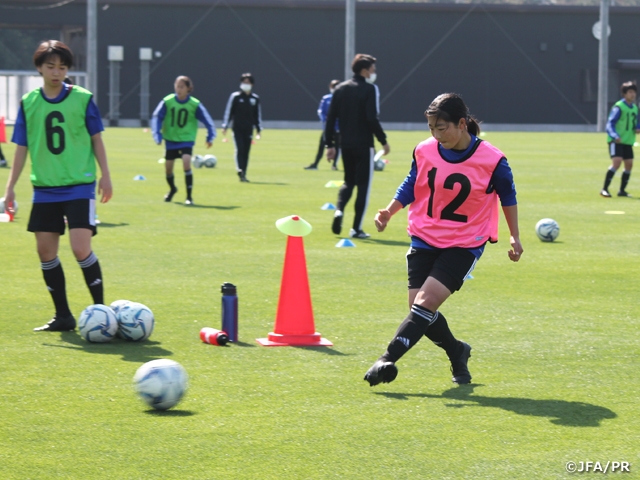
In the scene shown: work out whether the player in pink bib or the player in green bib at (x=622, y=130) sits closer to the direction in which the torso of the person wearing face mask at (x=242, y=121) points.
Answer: the player in pink bib

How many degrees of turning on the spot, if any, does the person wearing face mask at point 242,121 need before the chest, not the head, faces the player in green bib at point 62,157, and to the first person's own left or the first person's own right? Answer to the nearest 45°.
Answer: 0° — they already face them

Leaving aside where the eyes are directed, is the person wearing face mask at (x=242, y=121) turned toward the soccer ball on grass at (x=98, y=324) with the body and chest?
yes

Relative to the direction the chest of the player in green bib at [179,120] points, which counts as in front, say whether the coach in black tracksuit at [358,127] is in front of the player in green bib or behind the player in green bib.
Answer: in front

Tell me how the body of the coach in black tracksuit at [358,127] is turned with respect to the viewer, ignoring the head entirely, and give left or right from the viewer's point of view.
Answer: facing away from the viewer and to the right of the viewer

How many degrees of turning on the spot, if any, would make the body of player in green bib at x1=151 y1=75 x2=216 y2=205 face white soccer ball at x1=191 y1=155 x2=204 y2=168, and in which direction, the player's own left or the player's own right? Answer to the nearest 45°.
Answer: approximately 180°

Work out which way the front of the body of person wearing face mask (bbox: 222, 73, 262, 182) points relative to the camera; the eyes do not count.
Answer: toward the camera

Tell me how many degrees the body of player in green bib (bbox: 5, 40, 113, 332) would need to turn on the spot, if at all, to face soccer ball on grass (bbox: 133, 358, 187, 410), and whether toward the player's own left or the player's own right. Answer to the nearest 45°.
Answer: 0° — they already face it

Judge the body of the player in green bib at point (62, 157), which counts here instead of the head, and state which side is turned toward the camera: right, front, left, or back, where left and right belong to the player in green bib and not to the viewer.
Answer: front

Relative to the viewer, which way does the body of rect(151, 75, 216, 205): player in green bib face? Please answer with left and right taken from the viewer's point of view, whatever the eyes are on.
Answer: facing the viewer

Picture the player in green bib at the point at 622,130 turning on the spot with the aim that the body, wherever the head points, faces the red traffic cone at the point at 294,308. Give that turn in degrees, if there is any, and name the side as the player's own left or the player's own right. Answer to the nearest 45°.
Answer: approximately 45° to the player's own right

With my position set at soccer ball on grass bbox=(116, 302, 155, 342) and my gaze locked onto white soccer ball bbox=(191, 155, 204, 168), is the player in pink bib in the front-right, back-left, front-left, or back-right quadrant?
back-right

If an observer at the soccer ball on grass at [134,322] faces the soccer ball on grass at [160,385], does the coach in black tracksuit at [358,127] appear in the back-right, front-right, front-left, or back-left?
back-left

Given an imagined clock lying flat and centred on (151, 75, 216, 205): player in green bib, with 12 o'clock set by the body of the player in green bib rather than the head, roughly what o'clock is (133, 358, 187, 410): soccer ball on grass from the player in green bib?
The soccer ball on grass is roughly at 12 o'clock from the player in green bib.
